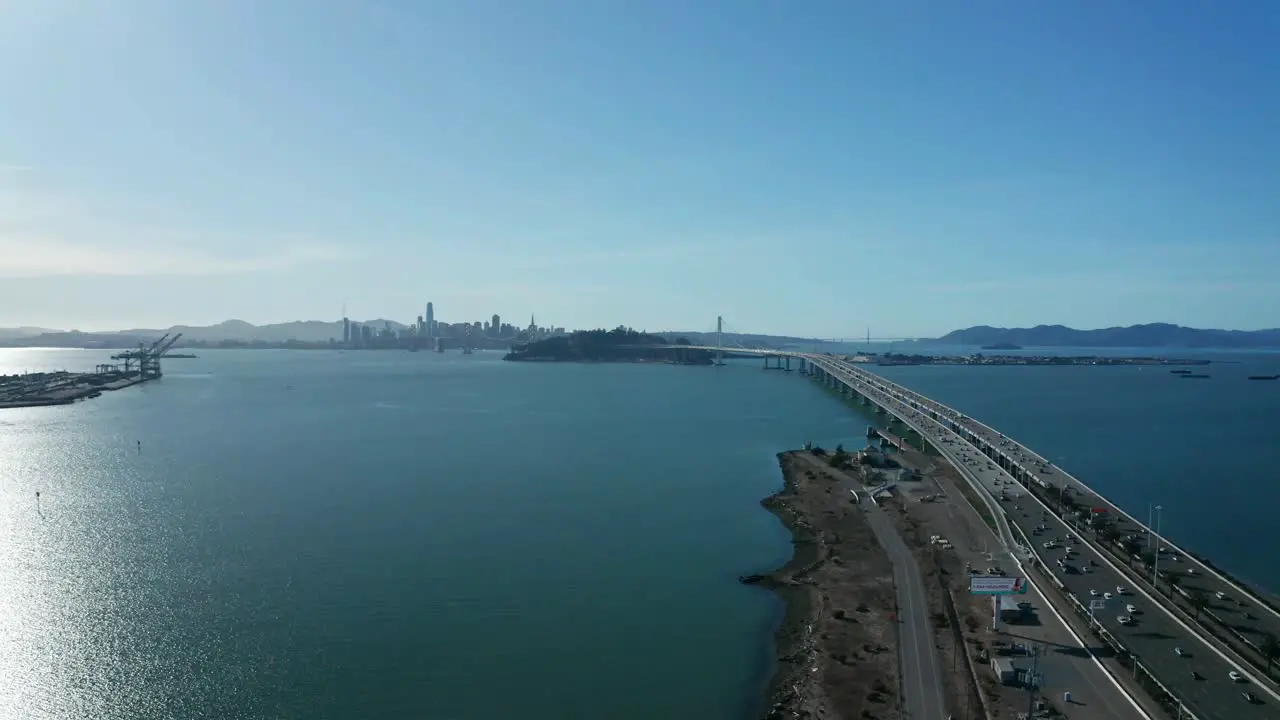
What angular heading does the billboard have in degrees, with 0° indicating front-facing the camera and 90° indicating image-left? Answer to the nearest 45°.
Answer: approximately 0°

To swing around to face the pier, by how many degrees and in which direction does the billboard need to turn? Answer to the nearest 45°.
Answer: approximately 90° to its right
